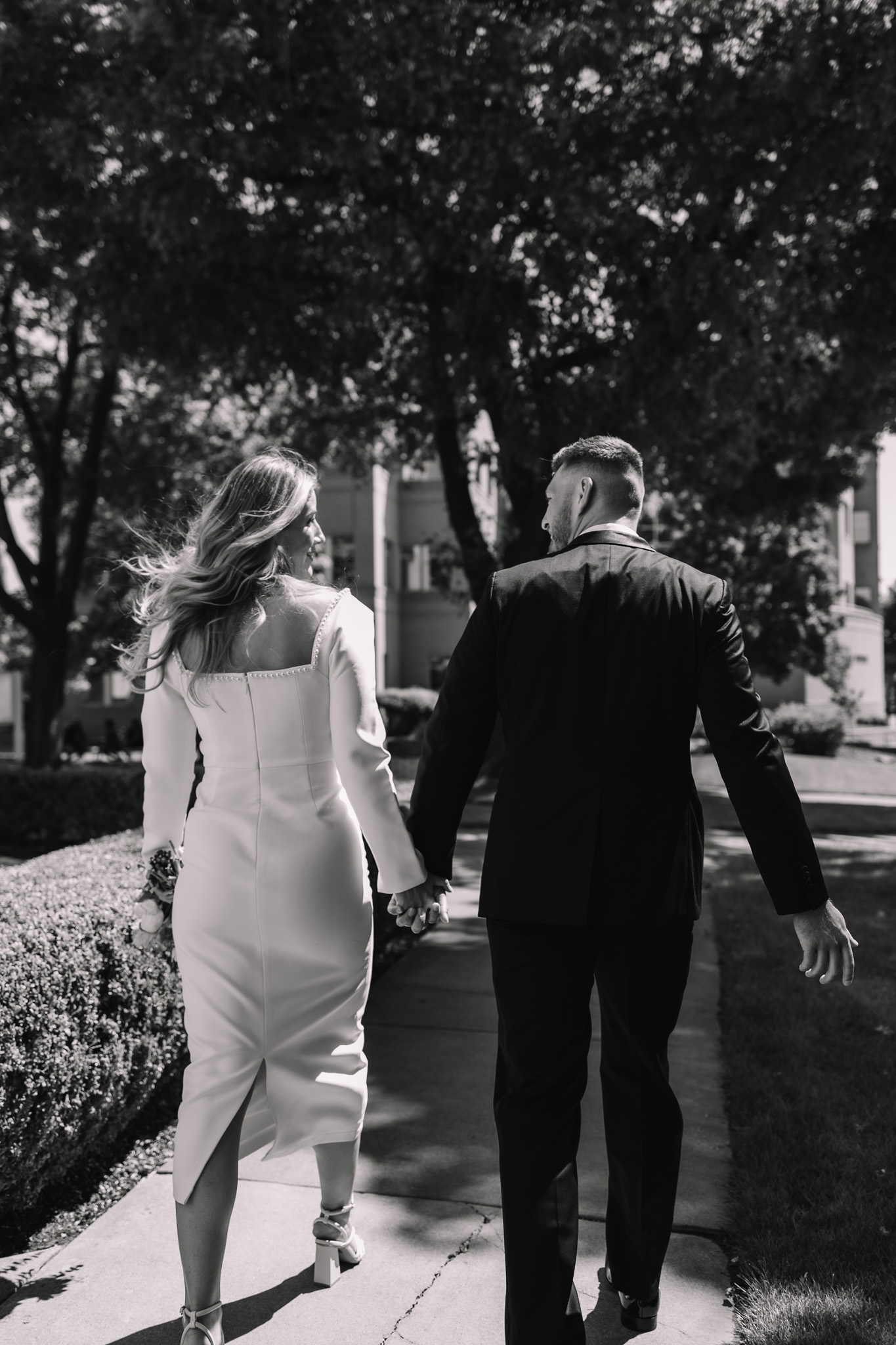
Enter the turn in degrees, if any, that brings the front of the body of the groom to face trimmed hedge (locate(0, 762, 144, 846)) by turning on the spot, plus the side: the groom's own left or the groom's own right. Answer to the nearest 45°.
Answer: approximately 45° to the groom's own left

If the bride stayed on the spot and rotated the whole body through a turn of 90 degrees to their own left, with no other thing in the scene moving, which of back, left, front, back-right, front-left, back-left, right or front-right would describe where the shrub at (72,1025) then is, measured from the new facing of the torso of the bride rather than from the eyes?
front-right

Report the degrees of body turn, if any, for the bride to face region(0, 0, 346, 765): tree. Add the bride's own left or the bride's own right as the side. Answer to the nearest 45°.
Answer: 0° — they already face it

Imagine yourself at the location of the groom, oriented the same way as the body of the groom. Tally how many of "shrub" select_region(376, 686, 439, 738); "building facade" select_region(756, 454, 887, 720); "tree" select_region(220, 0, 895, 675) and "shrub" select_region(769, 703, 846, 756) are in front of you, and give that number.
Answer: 4

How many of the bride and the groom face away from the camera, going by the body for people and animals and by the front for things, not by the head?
2

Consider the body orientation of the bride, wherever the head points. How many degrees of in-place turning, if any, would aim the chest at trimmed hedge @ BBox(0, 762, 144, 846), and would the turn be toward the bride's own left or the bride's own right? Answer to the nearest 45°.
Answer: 0° — they already face it

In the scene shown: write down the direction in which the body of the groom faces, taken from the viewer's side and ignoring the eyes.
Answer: away from the camera

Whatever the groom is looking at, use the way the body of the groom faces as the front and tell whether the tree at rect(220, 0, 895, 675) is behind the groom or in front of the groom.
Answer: in front

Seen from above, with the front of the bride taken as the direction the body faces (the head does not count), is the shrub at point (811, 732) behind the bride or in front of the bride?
in front

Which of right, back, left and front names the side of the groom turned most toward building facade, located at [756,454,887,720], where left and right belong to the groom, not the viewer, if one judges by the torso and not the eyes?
front

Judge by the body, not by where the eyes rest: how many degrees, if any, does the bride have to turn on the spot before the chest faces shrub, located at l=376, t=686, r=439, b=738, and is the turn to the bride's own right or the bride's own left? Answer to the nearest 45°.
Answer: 0° — they already face it

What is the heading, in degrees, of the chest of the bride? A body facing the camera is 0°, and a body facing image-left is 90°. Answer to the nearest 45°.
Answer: approximately 180°
